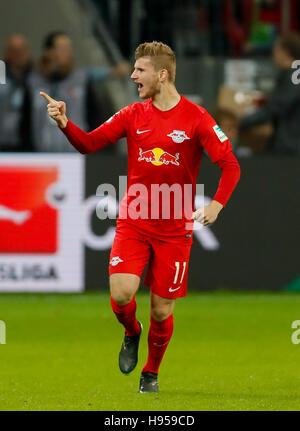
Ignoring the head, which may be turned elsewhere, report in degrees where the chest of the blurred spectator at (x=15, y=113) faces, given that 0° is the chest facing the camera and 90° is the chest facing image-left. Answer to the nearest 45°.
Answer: approximately 0°

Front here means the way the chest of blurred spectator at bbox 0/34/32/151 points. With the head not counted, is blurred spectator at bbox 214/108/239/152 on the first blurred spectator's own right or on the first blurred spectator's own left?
on the first blurred spectator's own left

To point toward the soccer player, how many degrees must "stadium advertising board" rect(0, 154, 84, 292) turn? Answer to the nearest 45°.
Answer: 0° — it already faces them

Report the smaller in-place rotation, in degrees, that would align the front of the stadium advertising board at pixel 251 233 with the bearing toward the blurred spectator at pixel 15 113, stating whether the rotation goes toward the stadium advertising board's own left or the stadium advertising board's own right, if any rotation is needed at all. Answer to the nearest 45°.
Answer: approximately 90° to the stadium advertising board's own right

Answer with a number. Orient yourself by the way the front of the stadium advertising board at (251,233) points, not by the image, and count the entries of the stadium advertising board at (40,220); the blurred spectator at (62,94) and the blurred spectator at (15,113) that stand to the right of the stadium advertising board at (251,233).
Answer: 3
